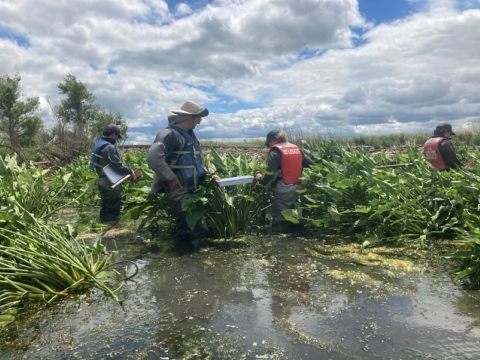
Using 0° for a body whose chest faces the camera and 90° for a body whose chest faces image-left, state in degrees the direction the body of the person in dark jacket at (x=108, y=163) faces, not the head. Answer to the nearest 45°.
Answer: approximately 270°

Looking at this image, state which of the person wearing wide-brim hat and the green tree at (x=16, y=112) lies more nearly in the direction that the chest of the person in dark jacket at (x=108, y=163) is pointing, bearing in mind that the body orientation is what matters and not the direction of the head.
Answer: the person wearing wide-brim hat

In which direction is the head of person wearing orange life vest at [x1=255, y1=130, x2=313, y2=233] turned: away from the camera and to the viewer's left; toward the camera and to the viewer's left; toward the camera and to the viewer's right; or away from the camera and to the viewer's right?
away from the camera and to the viewer's left

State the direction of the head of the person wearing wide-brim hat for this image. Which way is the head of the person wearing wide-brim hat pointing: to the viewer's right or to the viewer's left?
to the viewer's right

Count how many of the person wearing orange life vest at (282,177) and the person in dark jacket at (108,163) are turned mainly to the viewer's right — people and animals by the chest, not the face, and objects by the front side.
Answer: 1

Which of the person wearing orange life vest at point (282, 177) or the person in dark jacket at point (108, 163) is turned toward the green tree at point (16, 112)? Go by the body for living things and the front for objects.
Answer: the person wearing orange life vest

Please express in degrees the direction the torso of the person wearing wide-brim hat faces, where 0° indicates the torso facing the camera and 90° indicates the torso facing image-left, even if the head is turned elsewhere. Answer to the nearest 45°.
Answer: approximately 315°

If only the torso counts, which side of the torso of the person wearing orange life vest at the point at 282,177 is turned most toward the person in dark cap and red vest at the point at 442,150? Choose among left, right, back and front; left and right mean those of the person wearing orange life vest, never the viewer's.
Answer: right

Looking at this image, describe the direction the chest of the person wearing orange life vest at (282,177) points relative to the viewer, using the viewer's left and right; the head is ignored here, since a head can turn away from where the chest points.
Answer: facing away from the viewer and to the left of the viewer
